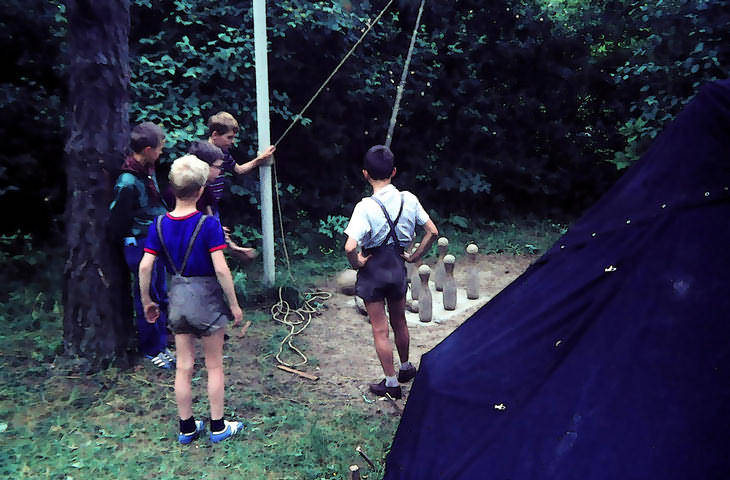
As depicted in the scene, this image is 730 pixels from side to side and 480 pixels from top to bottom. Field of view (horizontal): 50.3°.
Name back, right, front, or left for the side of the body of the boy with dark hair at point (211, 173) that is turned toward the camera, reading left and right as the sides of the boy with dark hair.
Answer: right

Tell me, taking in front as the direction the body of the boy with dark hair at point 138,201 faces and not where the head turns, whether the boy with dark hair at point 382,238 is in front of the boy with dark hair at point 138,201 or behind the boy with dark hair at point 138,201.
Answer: in front

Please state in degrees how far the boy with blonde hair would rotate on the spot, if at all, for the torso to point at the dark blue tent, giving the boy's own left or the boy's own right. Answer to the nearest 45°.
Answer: approximately 90° to the boy's own right

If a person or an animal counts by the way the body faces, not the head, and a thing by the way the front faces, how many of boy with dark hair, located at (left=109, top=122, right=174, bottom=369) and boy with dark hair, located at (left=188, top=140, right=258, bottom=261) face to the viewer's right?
2

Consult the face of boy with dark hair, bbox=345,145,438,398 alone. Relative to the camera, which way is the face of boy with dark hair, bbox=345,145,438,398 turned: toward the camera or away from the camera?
away from the camera

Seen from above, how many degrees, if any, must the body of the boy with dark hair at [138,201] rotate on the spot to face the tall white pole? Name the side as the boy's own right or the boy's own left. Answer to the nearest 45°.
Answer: approximately 45° to the boy's own left

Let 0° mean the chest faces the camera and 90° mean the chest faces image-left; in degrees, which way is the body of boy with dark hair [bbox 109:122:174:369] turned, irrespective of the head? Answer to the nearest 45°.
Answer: approximately 270°

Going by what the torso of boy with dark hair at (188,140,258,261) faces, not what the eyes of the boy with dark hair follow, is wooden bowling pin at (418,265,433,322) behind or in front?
in front

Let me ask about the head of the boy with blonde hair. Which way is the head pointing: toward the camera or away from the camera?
away from the camera

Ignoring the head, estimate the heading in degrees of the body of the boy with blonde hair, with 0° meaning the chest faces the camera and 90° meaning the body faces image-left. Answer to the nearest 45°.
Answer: approximately 225°

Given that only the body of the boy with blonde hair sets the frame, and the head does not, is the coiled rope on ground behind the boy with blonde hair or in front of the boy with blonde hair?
in front
